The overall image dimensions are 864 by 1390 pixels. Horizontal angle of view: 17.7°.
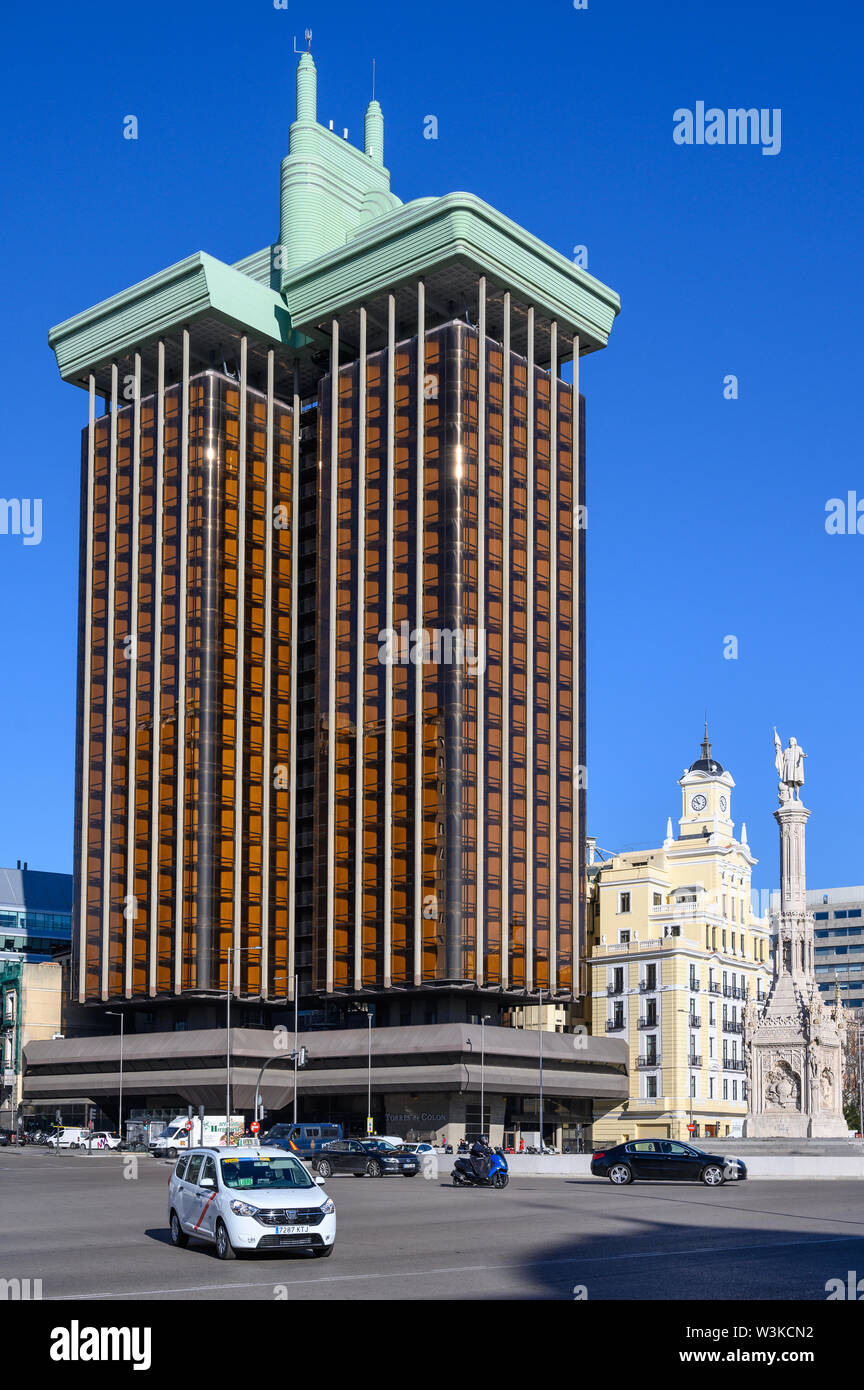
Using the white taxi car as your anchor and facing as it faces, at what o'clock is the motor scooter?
The motor scooter is roughly at 8 o'clock from the white taxi car.

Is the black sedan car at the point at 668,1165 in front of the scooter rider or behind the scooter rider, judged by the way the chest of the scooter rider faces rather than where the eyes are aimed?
in front

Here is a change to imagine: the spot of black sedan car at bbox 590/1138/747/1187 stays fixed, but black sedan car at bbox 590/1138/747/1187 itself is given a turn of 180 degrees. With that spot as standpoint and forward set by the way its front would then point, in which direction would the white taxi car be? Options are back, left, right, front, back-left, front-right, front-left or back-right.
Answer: left

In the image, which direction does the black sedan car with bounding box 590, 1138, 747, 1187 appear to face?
to the viewer's right

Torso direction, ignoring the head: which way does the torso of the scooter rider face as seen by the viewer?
to the viewer's right

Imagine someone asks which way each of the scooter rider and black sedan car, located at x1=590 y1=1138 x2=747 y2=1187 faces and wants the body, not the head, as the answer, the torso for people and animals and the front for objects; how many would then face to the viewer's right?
2
